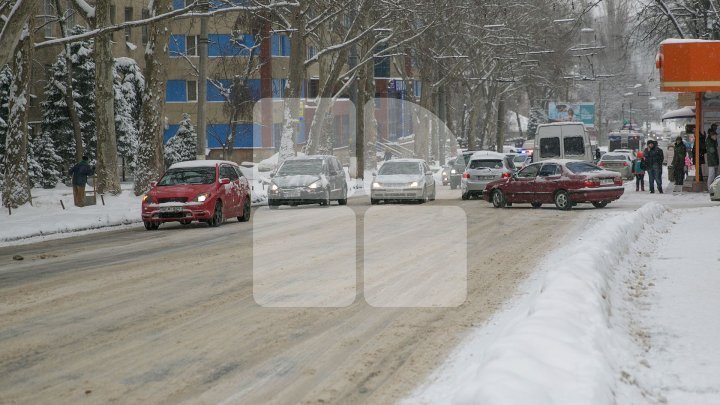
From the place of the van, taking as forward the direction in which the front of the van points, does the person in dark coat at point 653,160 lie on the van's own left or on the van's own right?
on the van's own right

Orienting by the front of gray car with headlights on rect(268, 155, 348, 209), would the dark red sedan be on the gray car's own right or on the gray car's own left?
on the gray car's own left

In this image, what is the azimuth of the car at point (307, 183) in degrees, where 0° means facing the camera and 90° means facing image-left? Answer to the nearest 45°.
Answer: approximately 45°

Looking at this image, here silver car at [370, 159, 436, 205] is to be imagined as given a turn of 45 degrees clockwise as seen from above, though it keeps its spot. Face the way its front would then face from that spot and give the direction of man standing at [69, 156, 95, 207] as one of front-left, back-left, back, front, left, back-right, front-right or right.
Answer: front-right

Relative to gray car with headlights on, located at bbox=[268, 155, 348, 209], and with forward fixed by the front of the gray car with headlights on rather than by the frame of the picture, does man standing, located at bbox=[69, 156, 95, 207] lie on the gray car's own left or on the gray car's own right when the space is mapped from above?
on the gray car's own right

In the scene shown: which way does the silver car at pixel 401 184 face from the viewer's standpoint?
toward the camera

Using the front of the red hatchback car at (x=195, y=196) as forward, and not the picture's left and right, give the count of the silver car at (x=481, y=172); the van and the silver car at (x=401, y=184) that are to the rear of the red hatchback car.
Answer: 3

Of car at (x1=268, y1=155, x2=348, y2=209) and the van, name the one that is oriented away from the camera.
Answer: the van

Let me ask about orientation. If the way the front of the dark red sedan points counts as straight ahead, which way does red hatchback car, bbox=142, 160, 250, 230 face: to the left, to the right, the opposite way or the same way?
to the left

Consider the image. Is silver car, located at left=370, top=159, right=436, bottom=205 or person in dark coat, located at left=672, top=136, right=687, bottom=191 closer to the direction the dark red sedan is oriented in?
the silver car

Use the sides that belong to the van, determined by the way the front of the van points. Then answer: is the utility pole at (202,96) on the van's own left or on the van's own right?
on the van's own left

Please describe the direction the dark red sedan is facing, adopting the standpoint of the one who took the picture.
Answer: facing away from the viewer and to the left of the viewer

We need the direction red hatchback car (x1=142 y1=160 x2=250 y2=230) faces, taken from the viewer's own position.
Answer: facing the viewer and to the left of the viewer
